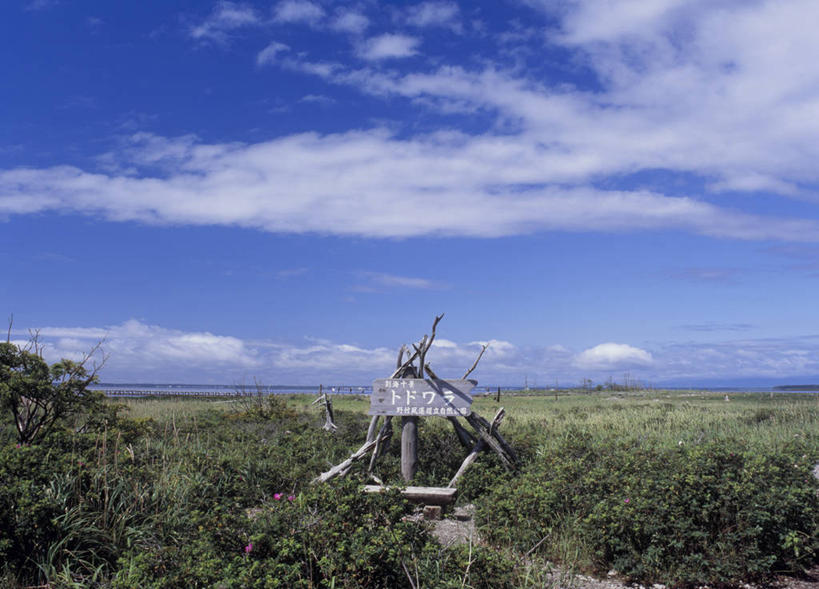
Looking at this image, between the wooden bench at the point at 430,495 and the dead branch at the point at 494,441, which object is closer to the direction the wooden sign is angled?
the wooden bench

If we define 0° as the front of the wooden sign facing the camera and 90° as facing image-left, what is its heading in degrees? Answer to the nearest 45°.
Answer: approximately 0°

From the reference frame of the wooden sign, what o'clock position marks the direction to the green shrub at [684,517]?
The green shrub is roughly at 11 o'clock from the wooden sign.

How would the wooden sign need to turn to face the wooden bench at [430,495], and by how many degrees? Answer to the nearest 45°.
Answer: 0° — it already faces it

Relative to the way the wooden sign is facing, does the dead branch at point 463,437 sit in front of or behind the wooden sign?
behind

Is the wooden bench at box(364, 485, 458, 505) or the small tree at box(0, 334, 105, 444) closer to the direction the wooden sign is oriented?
the wooden bench

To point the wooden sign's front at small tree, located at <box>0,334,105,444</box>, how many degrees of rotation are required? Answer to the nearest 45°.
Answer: approximately 90° to its right

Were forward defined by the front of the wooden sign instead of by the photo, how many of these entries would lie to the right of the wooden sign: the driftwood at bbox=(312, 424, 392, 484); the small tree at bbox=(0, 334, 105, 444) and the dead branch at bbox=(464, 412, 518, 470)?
2

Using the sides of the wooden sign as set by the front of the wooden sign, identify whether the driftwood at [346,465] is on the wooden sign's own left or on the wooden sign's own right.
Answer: on the wooden sign's own right
